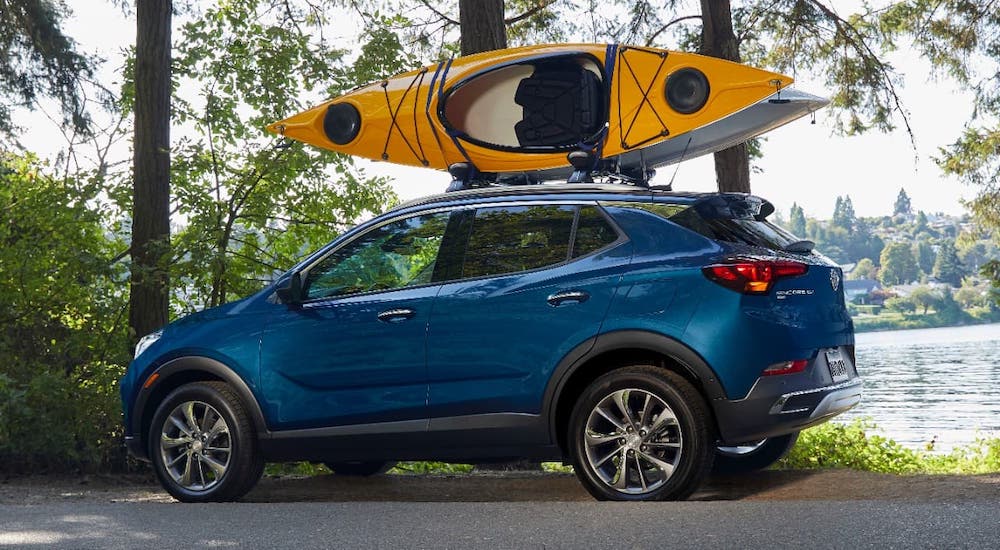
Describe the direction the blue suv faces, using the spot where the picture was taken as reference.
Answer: facing away from the viewer and to the left of the viewer

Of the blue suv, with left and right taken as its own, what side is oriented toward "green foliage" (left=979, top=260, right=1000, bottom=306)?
right

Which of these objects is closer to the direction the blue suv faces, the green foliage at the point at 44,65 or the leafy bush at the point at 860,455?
the green foliage

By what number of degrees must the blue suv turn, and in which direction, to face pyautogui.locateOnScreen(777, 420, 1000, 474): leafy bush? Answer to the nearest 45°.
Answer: approximately 90° to its right
